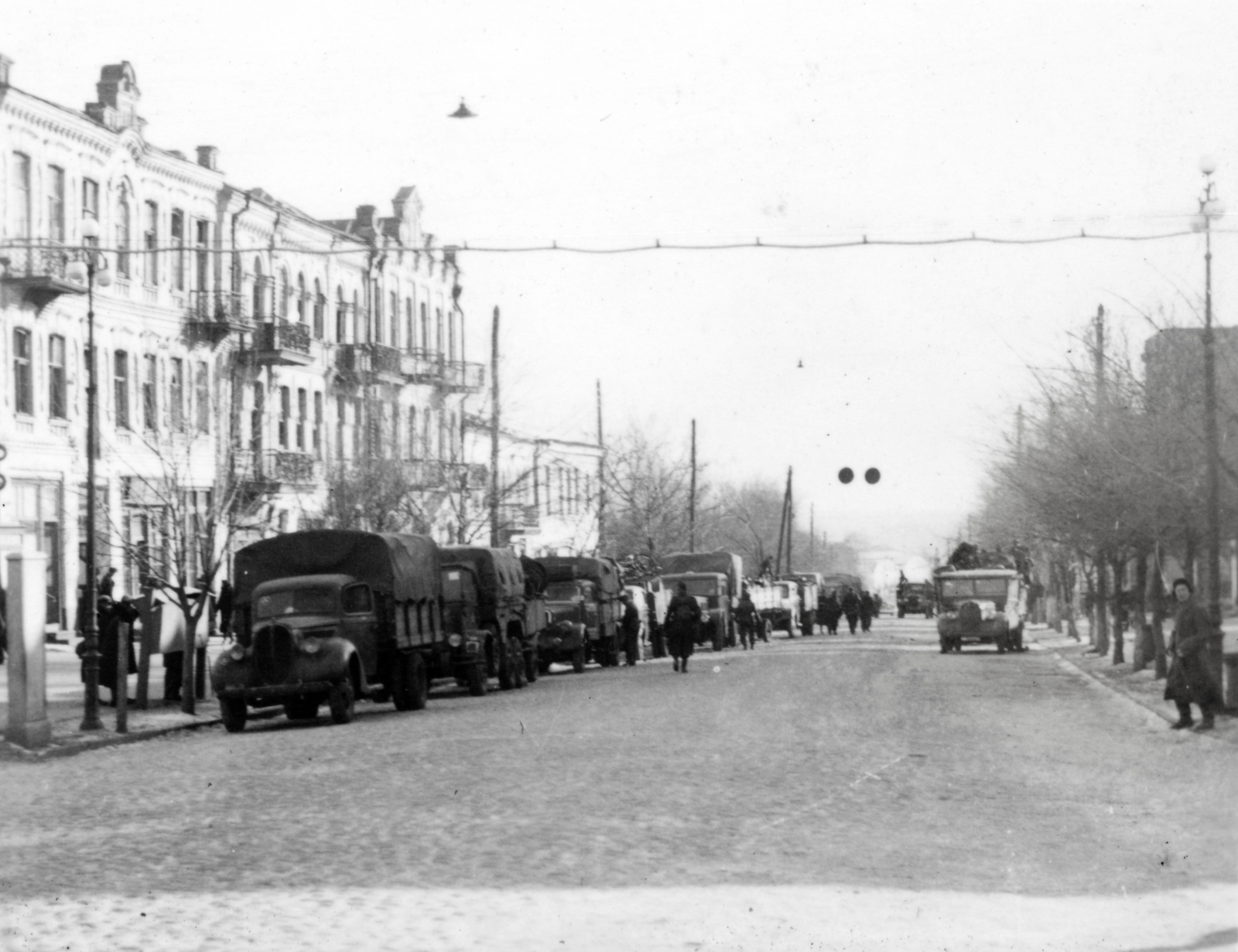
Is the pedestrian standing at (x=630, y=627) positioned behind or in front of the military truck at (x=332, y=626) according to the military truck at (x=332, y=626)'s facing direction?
behind

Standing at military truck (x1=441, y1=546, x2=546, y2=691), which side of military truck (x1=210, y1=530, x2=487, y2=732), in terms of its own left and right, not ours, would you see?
back

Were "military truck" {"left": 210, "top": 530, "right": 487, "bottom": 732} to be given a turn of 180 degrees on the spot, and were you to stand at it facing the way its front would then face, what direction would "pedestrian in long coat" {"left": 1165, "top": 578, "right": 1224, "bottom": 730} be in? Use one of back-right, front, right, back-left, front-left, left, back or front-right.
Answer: right

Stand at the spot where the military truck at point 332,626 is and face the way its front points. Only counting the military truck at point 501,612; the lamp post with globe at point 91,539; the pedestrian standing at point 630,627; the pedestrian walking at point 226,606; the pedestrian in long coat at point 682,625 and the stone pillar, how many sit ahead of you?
2

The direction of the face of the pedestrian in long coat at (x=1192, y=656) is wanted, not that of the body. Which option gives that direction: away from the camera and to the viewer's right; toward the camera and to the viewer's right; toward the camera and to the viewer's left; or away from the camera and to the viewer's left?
toward the camera and to the viewer's left

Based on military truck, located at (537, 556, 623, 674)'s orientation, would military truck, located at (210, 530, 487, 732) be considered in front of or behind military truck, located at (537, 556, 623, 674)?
in front

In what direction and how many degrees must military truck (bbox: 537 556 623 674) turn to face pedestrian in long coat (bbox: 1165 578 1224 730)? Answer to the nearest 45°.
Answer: approximately 45° to its left

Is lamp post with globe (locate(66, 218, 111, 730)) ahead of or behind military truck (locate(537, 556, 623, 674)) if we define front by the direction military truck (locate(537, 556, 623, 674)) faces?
ahead

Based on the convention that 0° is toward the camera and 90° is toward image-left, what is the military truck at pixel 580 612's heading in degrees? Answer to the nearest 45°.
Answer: approximately 45°

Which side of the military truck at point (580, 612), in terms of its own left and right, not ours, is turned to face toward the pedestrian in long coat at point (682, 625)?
left

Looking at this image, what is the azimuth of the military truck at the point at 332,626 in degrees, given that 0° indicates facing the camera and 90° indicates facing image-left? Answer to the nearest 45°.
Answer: approximately 45°

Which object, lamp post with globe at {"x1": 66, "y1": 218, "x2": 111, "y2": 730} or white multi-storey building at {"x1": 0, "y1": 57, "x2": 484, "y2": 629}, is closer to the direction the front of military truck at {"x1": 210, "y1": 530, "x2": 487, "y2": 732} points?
the lamp post with globe

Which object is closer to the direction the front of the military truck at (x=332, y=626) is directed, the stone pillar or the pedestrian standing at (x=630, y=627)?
the stone pillar

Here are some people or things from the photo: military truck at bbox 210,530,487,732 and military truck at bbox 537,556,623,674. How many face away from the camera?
0

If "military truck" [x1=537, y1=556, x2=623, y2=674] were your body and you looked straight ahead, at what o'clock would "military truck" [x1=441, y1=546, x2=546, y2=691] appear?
"military truck" [x1=441, y1=546, x2=546, y2=691] is roughly at 11 o'clock from "military truck" [x1=537, y1=556, x2=623, y2=674].
